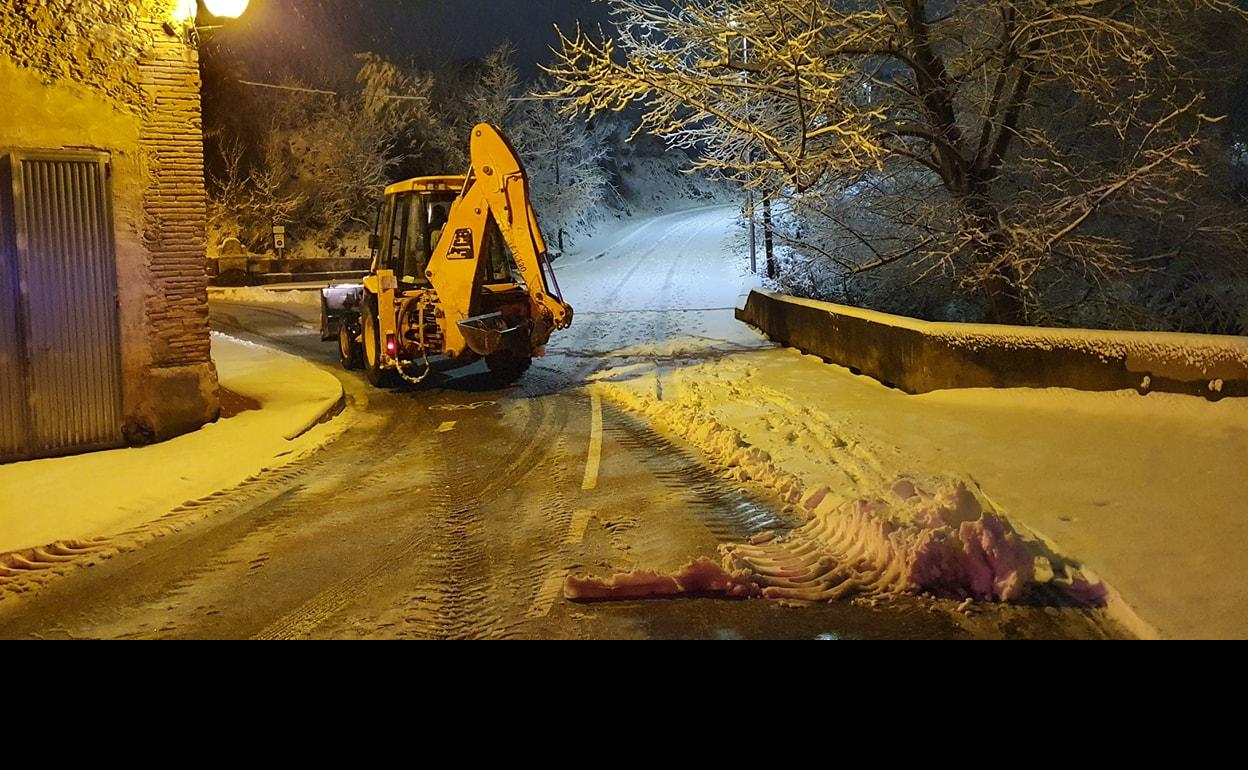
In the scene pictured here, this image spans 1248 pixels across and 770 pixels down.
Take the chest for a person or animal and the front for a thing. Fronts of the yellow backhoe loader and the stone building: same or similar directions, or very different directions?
very different directions

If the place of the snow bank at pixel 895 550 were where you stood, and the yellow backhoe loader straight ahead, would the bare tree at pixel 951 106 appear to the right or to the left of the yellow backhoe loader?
right

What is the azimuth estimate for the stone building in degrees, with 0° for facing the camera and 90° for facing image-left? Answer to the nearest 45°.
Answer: approximately 315°

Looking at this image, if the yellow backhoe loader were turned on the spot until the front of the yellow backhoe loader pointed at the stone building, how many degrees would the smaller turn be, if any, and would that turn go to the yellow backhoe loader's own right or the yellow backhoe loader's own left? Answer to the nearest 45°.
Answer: approximately 90° to the yellow backhoe loader's own left
